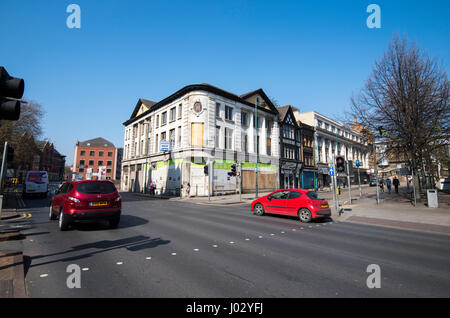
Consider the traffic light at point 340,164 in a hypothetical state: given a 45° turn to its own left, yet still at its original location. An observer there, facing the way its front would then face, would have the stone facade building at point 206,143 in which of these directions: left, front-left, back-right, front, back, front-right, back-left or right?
back

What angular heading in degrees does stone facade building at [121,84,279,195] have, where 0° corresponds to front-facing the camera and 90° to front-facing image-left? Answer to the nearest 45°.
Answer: approximately 0°

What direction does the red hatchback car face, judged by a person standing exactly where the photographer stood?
facing away from the viewer and to the left of the viewer

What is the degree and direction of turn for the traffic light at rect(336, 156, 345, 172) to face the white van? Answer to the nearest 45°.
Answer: approximately 90° to its right

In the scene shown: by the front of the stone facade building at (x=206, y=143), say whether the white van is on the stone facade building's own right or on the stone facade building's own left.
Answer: on the stone facade building's own right

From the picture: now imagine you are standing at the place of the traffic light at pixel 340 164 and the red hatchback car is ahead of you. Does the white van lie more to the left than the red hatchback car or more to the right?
right
